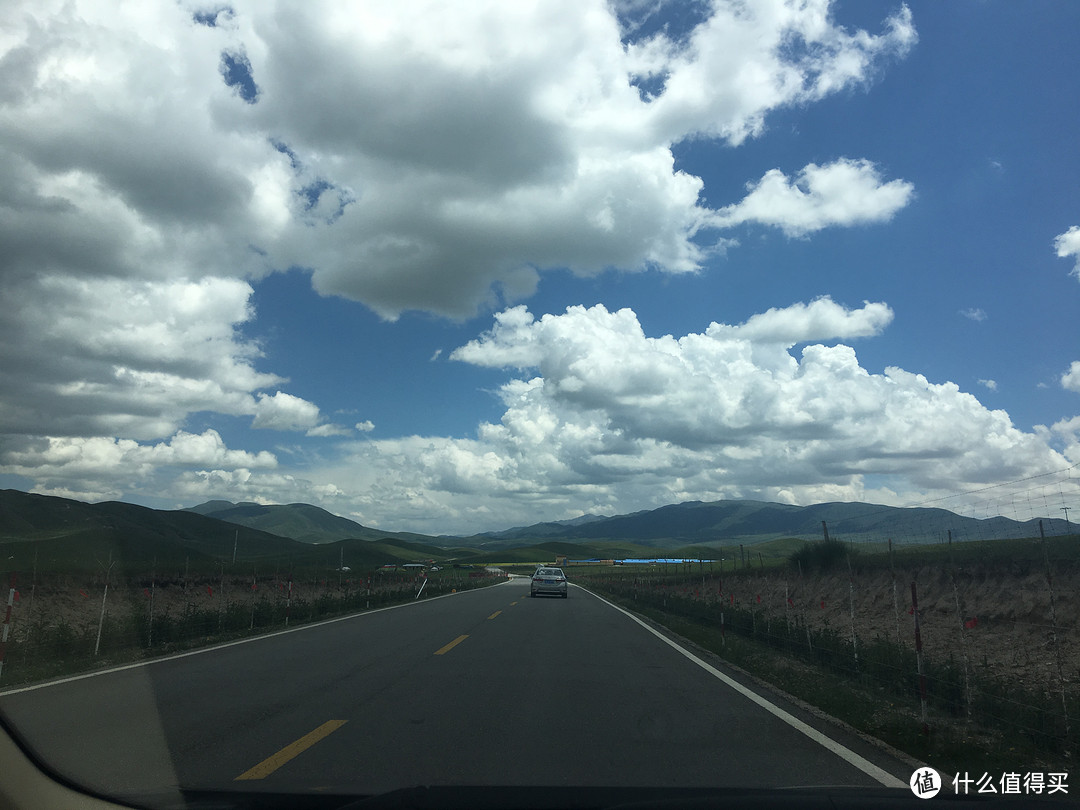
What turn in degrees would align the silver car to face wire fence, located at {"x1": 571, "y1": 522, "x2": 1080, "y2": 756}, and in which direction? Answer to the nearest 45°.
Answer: approximately 135° to its right

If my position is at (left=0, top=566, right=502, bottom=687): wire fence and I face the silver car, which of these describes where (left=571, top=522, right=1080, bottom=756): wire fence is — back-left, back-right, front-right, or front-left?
front-right

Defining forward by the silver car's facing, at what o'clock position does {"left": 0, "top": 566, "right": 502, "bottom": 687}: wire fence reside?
The wire fence is roughly at 7 o'clock from the silver car.

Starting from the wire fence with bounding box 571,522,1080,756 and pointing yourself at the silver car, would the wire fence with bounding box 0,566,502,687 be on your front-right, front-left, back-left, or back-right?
front-left

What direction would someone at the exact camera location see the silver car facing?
facing away from the viewer

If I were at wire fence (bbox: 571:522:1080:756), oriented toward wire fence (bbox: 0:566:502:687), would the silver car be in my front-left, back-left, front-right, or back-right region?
front-right
